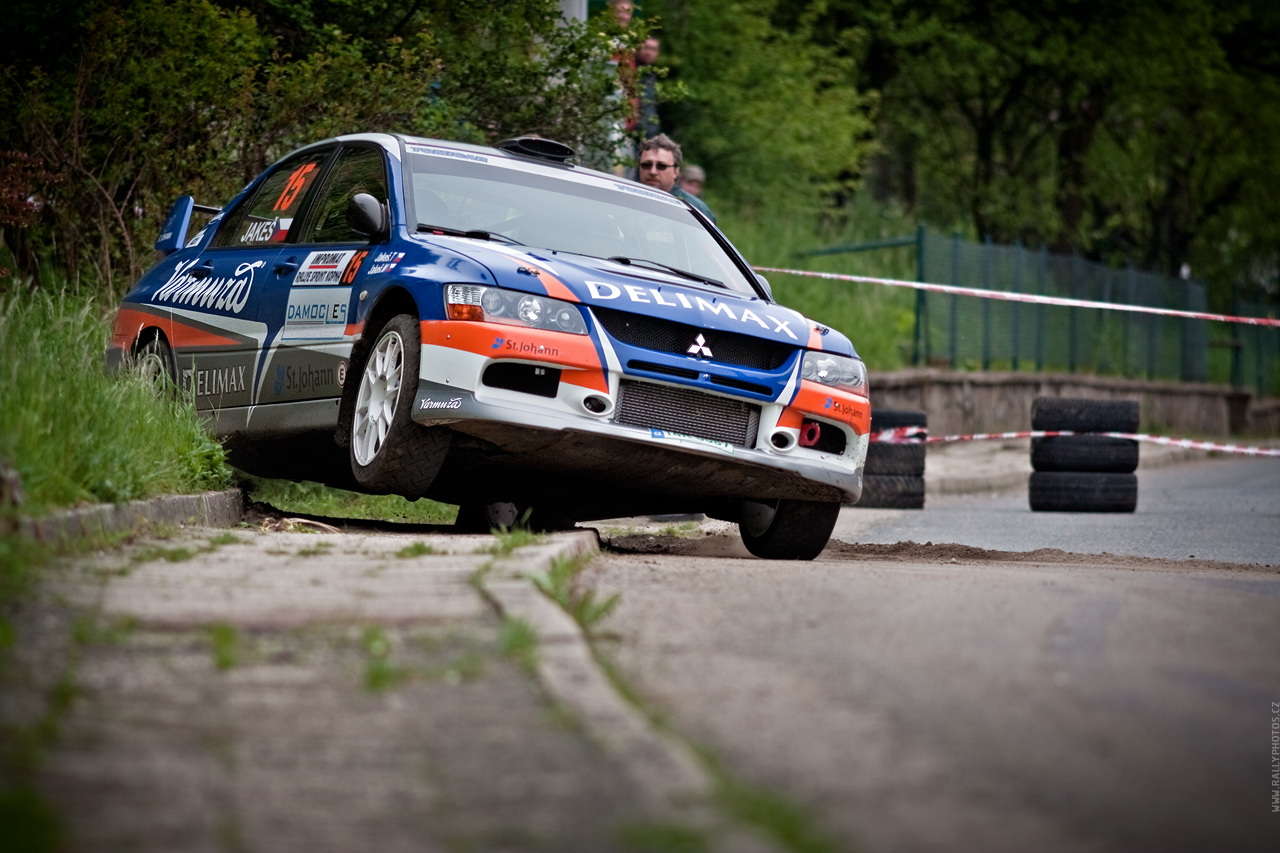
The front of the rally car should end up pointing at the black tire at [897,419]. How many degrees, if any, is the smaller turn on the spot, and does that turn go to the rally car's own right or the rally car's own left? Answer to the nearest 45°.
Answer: approximately 90° to the rally car's own left

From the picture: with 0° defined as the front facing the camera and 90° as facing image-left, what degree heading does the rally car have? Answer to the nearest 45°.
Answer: approximately 315°

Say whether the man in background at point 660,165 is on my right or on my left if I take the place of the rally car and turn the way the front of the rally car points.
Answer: on my left

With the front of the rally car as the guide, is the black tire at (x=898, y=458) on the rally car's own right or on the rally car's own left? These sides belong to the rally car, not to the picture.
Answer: on the rally car's own left

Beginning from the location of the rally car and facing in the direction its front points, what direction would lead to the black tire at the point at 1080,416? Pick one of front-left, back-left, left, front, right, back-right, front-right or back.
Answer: left

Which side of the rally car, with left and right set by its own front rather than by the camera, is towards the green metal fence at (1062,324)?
left

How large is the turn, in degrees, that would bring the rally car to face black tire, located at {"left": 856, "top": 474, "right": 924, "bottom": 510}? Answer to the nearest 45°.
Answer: approximately 90° to its left

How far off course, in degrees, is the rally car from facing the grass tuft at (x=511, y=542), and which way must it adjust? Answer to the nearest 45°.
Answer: approximately 45° to its right

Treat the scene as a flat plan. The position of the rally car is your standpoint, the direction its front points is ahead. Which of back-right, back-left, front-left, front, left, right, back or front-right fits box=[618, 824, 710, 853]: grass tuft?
front-right

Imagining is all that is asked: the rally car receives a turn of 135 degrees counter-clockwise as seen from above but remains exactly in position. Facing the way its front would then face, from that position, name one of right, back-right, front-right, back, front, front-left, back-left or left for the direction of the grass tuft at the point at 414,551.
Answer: back

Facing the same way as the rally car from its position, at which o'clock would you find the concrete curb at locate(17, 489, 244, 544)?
The concrete curb is roughly at 3 o'clock from the rally car.

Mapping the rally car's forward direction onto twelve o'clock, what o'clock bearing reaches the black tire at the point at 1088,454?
The black tire is roughly at 9 o'clock from the rally car.

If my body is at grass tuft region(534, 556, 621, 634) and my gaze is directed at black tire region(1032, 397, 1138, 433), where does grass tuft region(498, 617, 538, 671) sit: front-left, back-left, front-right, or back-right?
back-right
